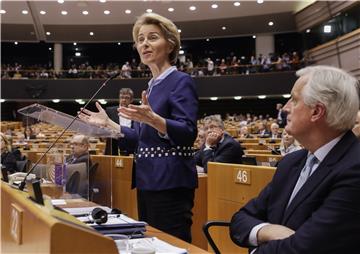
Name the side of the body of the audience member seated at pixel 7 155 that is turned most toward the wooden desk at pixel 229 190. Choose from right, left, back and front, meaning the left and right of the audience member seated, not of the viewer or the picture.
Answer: left

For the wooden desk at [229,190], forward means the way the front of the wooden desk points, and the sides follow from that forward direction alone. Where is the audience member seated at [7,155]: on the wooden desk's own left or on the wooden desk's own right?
on the wooden desk's own right

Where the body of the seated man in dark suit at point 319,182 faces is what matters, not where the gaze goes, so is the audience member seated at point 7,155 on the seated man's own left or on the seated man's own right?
on the seated man's own right

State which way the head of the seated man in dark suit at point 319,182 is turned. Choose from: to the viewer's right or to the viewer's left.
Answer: to the viewer's left

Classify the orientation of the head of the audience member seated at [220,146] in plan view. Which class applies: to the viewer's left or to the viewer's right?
to the viewer's left

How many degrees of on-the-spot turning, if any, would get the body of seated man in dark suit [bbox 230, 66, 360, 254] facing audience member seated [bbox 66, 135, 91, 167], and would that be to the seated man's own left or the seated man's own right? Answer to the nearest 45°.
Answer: approximately 90° to the seated man's own right
